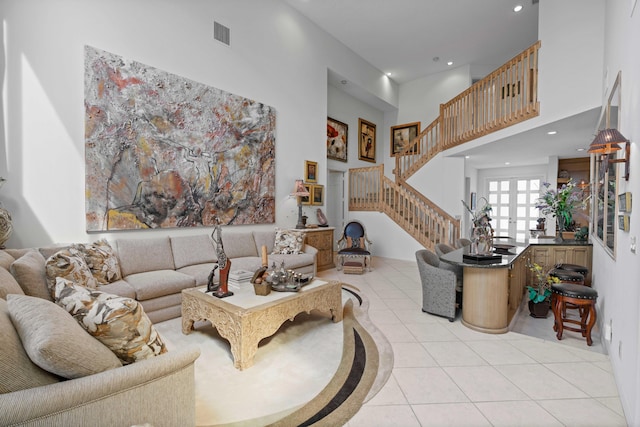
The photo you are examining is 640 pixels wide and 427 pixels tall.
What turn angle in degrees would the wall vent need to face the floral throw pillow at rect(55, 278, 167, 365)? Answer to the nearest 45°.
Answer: approximately 45° to its right

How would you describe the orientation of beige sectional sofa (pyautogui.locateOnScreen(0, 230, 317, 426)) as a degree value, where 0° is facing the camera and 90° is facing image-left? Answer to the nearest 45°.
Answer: approximately 315°

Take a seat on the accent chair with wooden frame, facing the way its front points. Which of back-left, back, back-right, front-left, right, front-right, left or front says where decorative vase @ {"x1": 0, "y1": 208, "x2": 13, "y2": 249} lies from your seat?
front-right

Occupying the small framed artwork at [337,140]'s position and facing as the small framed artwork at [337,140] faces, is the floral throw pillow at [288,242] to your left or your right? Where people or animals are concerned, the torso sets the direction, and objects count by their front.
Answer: on your right

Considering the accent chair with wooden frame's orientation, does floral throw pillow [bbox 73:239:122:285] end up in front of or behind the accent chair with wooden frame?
in front

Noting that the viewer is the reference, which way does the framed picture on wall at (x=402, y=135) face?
facing the viewer and to the left of the viewer

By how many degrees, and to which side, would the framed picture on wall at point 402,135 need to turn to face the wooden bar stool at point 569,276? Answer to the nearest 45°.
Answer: approximately 45° to its left

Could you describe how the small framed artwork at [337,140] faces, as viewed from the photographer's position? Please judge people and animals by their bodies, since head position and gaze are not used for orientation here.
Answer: facing the viewer and to the right of the viewer

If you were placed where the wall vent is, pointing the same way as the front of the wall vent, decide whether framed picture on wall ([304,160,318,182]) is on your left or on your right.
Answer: on your left

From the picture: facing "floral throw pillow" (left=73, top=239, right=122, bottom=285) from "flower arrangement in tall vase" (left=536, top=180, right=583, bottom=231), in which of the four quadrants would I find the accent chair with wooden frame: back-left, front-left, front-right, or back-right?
front-right

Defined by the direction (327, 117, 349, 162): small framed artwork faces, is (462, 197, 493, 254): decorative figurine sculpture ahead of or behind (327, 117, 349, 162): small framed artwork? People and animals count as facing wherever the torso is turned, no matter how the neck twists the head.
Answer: ahead

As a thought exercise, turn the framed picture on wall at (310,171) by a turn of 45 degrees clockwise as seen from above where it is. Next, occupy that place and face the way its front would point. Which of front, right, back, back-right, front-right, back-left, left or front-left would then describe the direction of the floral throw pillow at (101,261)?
front-right

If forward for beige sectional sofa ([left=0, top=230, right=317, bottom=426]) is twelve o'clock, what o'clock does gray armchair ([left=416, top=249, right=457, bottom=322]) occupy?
The gray armchair is roughly at 10 o'clock from the beige sectional sofa.

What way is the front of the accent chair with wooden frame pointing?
toward the camera

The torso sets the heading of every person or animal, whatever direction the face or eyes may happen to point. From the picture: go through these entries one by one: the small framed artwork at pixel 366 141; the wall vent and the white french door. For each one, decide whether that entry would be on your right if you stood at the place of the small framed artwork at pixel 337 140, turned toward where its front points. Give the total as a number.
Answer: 1

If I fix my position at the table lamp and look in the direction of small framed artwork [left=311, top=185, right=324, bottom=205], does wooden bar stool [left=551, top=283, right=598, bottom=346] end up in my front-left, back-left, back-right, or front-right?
back-right
